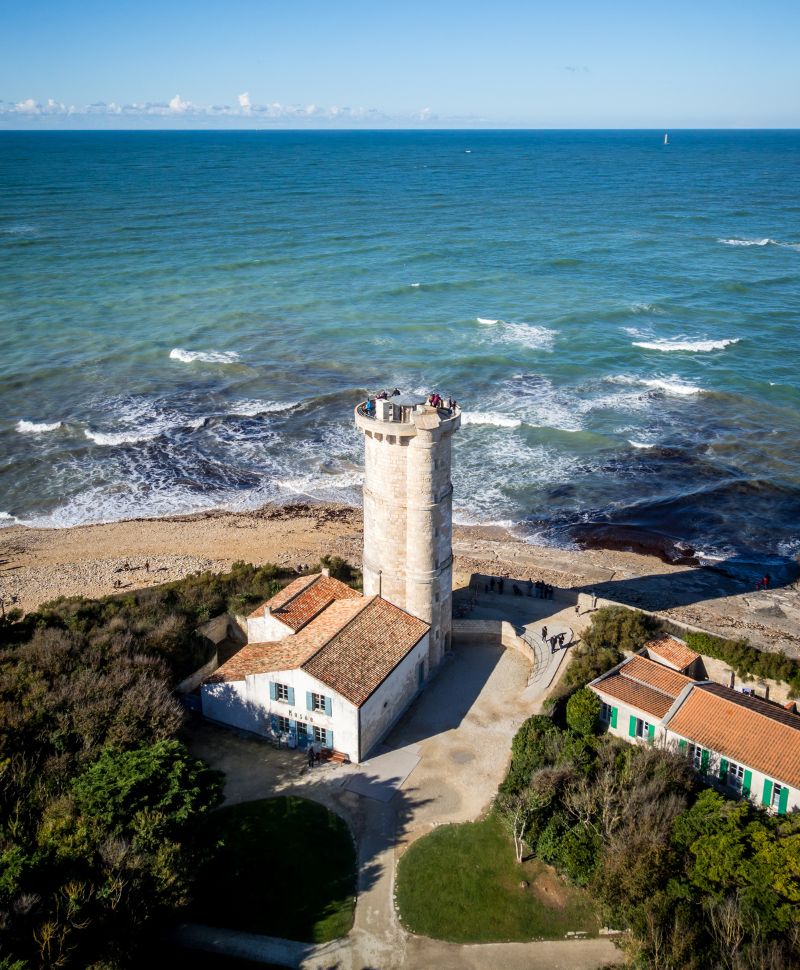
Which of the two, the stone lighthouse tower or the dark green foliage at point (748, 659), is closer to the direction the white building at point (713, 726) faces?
the stone lighthouse tower

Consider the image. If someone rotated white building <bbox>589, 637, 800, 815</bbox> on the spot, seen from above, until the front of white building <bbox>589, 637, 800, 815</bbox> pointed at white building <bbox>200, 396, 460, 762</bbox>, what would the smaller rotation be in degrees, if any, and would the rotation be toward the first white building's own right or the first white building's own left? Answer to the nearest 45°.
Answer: approximately 45° to the first white building's own right

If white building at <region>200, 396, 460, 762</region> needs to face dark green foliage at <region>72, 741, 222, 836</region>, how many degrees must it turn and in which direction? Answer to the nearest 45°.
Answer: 0° — it already faces it

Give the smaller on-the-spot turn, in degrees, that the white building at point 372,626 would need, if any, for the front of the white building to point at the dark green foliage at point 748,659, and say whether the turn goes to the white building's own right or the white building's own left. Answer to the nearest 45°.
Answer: approximately 135° to the white building's own left

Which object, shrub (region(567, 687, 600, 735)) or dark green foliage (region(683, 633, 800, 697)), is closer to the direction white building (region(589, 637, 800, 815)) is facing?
the shrub

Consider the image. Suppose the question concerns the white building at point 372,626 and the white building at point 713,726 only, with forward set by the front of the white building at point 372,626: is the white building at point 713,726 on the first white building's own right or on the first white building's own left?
on the first white building's own left

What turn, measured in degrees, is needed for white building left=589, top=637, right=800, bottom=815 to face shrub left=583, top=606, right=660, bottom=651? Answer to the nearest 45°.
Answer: approximately 90° to its right

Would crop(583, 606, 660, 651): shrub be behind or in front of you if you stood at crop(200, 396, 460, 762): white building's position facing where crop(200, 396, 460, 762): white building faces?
behind

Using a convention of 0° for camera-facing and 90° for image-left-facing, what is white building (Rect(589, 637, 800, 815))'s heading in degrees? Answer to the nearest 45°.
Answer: approximately 45°
